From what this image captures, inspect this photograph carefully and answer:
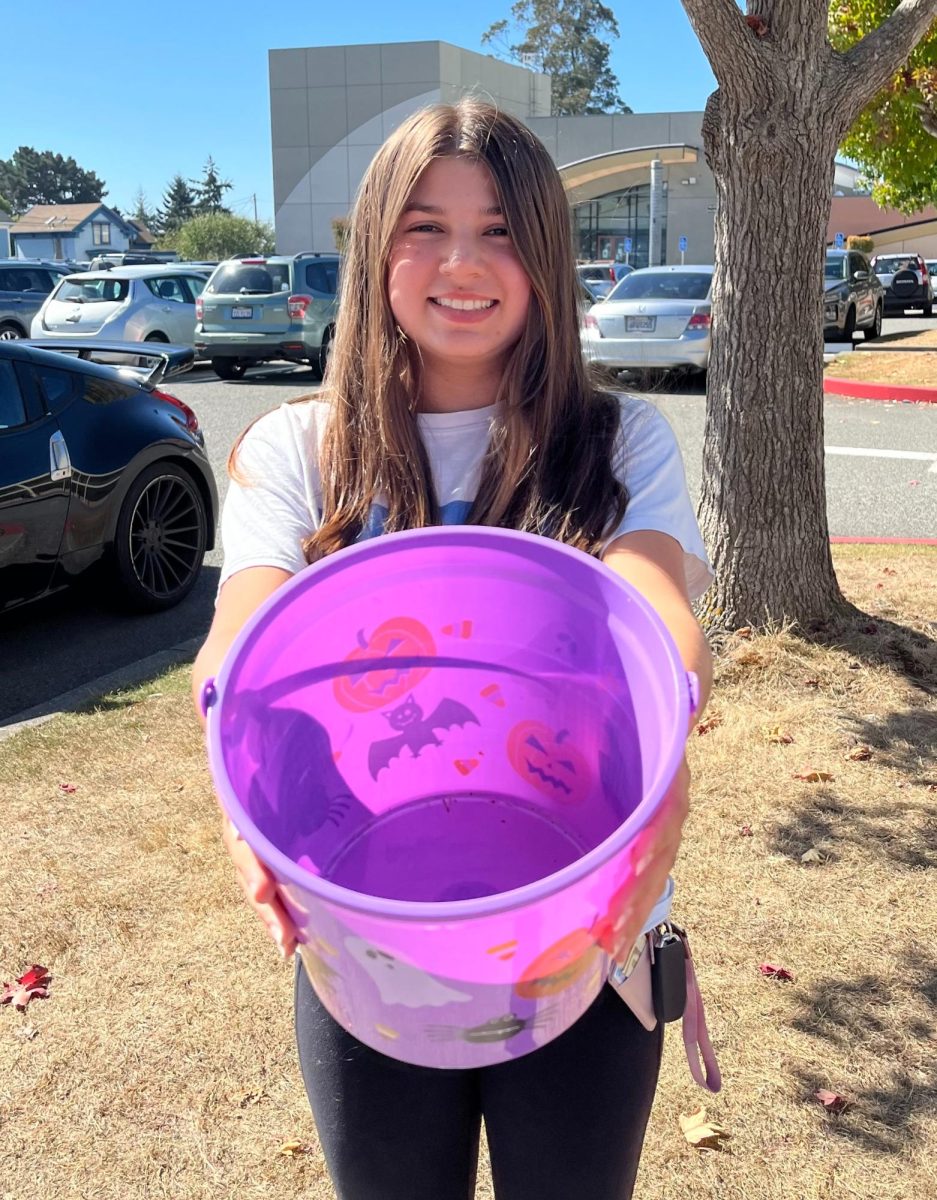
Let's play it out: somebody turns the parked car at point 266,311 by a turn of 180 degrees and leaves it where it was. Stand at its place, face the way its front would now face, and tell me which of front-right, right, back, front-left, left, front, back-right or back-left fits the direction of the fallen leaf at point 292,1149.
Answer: front-left

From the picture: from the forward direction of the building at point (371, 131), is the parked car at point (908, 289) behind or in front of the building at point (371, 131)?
in front

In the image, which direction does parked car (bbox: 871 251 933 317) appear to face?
away from the camera

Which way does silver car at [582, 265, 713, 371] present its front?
away from the camera

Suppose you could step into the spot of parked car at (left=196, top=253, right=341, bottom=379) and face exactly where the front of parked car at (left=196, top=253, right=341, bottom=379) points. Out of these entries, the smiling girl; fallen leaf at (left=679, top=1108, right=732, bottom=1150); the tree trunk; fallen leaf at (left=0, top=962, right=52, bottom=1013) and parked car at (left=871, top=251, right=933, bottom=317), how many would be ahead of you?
1

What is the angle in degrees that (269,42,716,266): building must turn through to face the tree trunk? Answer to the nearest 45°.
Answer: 0° — it already faces it

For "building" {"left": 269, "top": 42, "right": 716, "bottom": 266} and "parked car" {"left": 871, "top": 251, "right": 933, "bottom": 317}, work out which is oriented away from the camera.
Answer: the parked car

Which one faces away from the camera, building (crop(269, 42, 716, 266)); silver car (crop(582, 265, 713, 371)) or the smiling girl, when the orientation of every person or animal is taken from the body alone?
the silver car

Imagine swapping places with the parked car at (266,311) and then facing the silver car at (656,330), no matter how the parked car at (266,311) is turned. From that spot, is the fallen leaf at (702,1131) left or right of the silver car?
right

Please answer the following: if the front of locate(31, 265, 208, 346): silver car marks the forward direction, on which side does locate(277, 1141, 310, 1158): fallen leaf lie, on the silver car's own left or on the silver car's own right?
on the silver car's own right

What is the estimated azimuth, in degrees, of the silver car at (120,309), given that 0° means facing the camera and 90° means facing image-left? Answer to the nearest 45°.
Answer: approximately 225°

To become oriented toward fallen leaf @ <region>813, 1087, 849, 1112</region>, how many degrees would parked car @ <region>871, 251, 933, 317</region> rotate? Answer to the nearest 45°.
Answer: approximately 180°

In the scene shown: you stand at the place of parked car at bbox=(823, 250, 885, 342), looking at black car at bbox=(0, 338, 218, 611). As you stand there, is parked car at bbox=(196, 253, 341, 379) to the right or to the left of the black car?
right

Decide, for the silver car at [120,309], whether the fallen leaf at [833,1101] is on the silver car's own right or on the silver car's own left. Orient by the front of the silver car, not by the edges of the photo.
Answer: on the silver car's own right

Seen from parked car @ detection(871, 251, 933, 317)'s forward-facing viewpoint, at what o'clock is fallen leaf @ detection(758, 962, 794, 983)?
The fallen leaf is roughly at 6 o'clock from the parked car.

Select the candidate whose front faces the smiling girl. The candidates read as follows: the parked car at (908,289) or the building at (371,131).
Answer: the building

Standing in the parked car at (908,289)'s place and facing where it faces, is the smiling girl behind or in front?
behind

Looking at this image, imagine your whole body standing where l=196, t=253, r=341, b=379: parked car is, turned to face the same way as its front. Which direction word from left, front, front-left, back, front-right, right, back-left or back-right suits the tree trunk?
back-right

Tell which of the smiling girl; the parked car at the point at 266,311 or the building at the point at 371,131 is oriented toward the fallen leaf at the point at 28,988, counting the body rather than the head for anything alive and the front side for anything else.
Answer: the building

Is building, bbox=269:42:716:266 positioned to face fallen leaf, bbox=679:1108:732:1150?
yes

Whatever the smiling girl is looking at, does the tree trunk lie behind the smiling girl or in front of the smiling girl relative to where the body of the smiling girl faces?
behind
